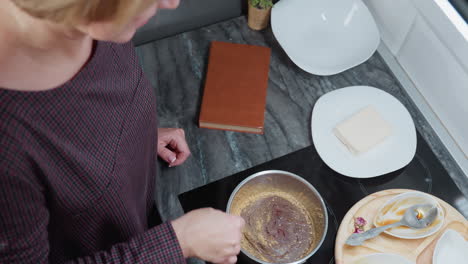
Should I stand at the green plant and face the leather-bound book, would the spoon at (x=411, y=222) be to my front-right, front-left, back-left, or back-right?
front-left

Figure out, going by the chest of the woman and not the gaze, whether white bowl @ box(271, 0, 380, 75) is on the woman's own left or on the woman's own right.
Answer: on the woman's own left

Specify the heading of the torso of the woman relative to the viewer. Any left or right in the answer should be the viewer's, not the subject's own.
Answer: facing the viewer and to the right of the viewer

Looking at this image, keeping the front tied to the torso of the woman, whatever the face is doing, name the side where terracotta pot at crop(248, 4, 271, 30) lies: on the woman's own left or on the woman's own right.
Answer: on the woman's own left
